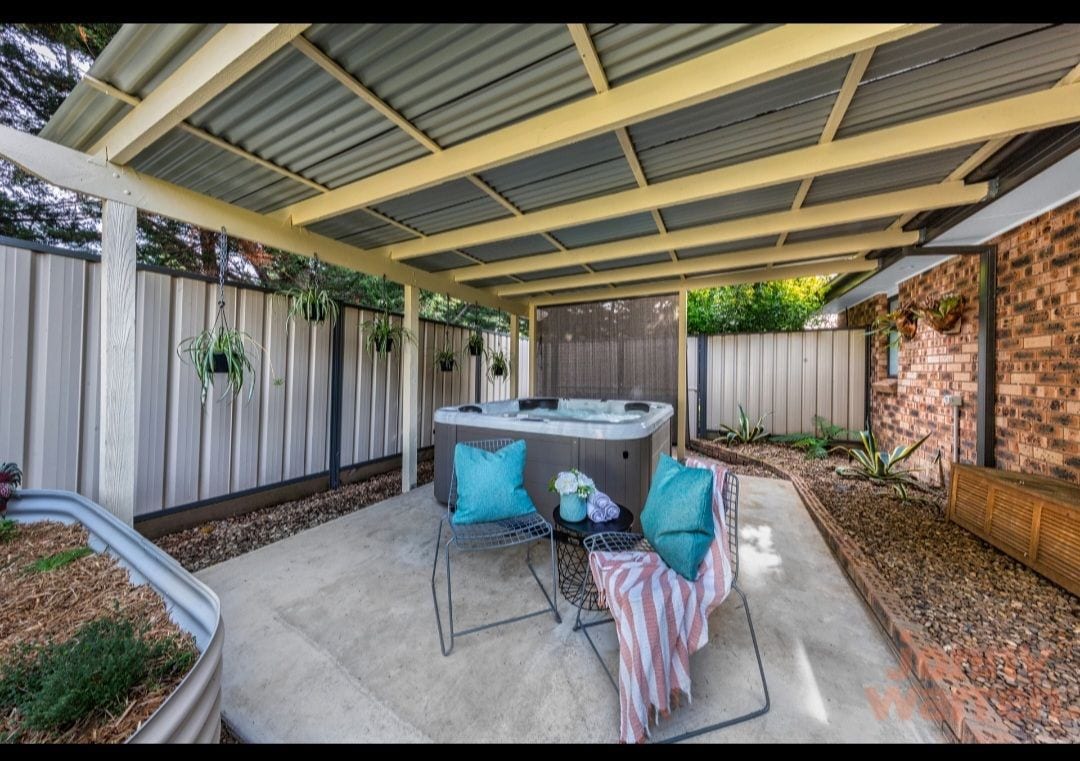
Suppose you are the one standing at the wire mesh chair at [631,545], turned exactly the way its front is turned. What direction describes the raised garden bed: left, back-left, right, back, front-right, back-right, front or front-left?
front

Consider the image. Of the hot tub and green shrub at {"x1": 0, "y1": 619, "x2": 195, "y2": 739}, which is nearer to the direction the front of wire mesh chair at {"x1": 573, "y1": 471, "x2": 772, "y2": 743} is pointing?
the green shrub

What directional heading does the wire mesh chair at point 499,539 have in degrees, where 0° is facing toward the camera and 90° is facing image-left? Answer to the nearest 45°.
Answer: approximately 315°

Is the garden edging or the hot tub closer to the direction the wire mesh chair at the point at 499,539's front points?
the garden edging

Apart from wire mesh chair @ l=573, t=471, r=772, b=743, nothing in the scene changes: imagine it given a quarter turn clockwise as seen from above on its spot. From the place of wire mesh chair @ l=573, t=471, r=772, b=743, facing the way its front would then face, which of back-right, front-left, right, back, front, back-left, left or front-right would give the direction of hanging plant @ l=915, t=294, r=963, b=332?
right

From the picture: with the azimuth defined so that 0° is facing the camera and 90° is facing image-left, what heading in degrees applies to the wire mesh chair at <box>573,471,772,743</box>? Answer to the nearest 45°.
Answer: approximately 45°

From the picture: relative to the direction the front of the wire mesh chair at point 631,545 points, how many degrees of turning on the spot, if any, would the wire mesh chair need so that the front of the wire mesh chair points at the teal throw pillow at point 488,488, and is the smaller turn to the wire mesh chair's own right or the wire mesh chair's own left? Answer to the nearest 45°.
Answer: approximately 45° to the wire mesh chair's own right

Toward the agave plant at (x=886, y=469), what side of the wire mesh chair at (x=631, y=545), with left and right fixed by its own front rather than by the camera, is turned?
back

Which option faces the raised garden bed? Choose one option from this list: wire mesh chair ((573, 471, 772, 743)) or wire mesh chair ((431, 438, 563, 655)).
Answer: wire mesh chair ((573, 471, 772, 743))

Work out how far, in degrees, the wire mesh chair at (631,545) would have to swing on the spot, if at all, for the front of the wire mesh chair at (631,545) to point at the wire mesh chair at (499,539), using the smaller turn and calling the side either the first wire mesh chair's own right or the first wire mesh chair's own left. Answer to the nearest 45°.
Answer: approximately 45° to the first wire mesh chair's own right

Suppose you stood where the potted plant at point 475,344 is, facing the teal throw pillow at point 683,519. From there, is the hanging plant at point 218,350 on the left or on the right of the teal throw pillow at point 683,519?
right

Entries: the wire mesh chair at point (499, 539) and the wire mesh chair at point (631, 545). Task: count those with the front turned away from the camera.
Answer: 0
